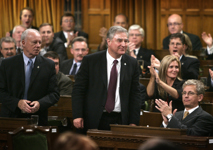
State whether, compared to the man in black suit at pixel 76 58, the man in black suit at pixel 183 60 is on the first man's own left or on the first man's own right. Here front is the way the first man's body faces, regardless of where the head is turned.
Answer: on the first man's own left

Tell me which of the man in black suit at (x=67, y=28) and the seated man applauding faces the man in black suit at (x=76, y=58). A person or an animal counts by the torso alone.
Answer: the man in black suit at (x=67, y=28)

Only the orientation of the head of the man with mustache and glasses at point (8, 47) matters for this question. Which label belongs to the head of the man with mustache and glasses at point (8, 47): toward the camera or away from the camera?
toward the camera

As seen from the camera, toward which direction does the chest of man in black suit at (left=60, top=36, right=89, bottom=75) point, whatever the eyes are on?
toward the camera

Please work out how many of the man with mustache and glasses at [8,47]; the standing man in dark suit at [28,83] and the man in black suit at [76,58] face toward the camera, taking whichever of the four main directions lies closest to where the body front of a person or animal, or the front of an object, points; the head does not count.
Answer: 3

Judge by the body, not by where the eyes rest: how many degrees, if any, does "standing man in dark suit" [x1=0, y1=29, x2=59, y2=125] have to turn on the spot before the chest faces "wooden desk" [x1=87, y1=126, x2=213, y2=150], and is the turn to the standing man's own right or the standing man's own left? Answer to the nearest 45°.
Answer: approximately 45° to the standing man's own left

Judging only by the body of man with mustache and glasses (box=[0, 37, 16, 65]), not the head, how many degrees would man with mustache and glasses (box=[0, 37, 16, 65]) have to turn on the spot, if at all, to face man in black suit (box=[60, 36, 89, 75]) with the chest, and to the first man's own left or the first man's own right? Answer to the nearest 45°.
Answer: approximately 90° to the first man's own left

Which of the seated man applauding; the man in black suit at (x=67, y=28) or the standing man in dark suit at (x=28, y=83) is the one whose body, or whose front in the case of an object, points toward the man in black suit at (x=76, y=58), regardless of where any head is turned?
the man in black suit at (x=67, y=28)

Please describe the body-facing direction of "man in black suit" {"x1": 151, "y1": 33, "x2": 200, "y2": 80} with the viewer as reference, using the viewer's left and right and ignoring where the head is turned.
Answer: facing the viewer and to the left of the viewer

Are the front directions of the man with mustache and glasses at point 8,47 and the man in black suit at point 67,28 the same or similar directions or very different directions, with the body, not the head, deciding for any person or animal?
same or similar directions

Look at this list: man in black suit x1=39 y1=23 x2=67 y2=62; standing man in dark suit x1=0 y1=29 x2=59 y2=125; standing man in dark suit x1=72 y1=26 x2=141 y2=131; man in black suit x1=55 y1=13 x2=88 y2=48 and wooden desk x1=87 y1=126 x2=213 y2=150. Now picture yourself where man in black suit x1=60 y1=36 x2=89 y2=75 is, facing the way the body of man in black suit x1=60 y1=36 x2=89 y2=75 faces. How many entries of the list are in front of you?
3

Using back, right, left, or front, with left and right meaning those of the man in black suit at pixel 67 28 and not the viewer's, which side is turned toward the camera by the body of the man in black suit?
front

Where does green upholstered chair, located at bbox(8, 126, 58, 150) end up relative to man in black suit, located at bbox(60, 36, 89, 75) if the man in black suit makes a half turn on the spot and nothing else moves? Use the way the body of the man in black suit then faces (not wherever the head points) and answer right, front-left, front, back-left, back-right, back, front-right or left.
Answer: back

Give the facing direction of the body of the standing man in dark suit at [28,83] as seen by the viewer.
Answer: toward the camera

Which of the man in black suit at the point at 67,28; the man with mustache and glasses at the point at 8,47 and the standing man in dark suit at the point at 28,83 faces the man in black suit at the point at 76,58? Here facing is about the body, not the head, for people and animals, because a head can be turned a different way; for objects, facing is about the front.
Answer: the man in black suit at the point at 67,28
